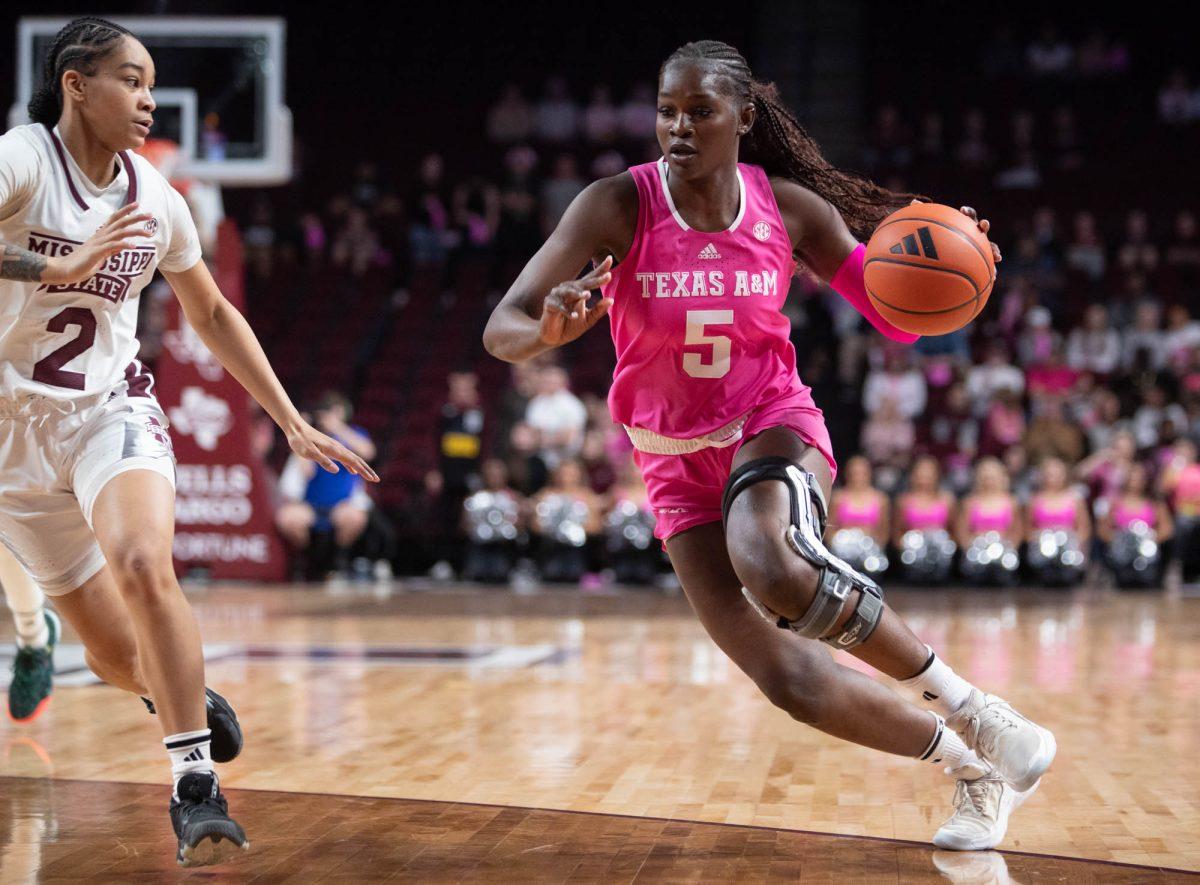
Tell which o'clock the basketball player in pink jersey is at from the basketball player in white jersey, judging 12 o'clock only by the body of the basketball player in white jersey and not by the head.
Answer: The basketball player in pink jersey is roughly at 11 o'clock from the basketball player in white jersey.

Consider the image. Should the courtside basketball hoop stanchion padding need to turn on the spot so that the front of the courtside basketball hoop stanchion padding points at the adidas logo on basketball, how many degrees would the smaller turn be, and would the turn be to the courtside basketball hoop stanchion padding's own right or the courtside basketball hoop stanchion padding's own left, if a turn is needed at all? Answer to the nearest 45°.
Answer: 0° — it already faces it

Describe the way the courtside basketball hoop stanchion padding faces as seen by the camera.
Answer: facing the viewer

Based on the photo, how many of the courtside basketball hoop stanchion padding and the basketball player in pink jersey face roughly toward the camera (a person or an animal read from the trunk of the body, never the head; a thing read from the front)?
2

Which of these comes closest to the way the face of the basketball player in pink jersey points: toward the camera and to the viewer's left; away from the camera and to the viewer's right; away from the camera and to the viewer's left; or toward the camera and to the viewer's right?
toward the camera and to the viewer's left

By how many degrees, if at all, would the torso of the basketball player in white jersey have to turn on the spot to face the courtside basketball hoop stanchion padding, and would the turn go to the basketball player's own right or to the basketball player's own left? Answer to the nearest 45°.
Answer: approximately 135° to the basketball player's own left

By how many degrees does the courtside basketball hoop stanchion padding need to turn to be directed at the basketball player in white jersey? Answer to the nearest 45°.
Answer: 0° — it already faces them

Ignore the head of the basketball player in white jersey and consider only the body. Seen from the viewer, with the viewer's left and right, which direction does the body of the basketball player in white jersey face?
facing the viewer and to the right of the viewer

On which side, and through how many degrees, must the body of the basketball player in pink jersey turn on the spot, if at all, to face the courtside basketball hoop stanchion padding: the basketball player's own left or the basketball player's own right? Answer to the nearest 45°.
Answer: approximately 135° to the basketball player's own right

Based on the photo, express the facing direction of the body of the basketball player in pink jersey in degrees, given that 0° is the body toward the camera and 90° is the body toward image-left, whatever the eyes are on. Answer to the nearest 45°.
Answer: approximately 0°

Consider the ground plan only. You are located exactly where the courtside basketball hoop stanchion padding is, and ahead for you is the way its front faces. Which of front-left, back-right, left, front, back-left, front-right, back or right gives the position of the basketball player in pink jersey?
front

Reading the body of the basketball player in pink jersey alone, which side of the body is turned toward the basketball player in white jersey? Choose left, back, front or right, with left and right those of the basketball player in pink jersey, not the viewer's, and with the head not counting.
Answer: right

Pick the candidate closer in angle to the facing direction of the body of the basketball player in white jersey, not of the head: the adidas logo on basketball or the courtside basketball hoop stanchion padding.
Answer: the adidas logo on basketball
